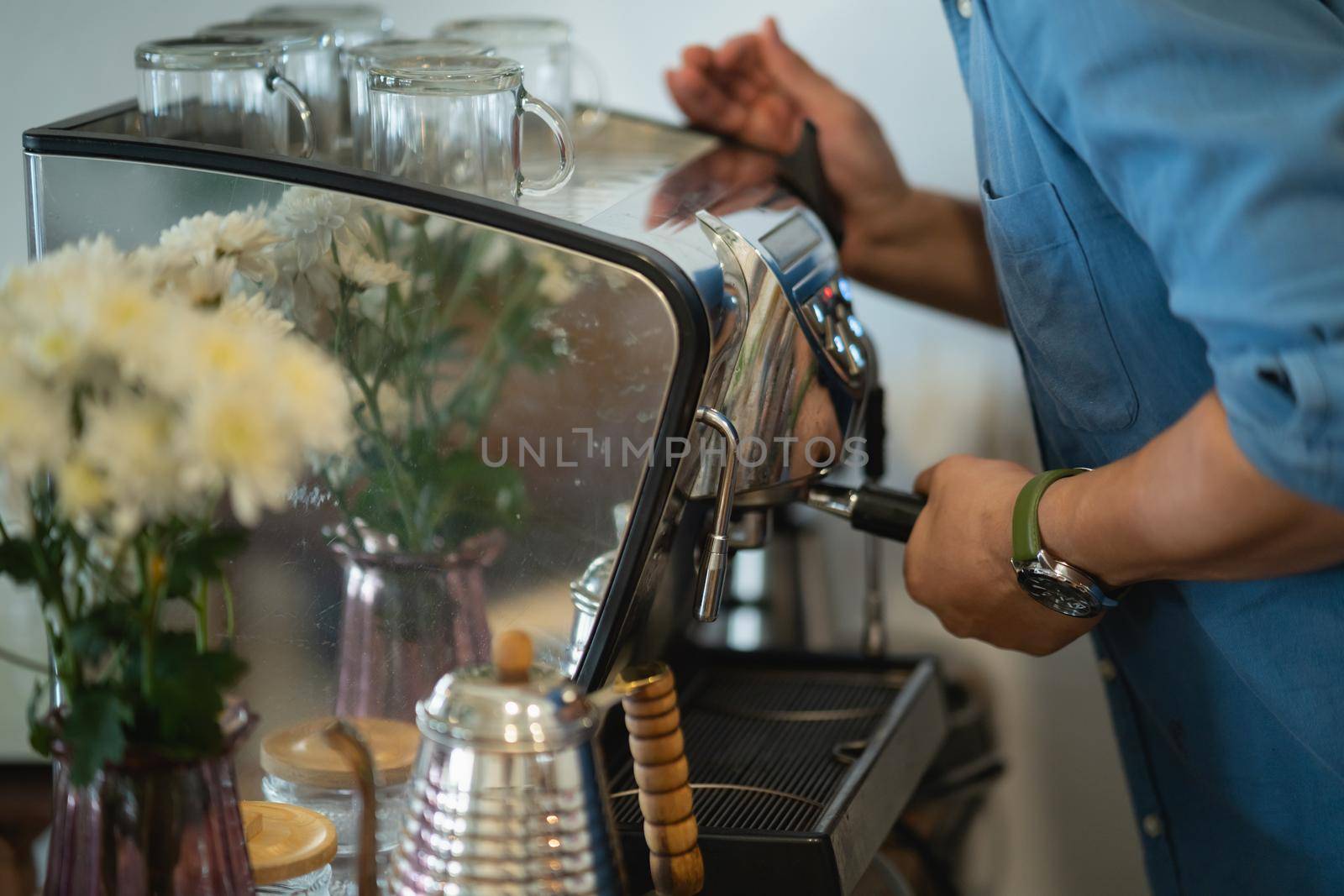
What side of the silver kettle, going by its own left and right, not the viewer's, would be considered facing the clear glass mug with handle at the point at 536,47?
right

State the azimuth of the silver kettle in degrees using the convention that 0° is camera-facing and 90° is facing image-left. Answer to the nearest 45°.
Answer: approximately 90°

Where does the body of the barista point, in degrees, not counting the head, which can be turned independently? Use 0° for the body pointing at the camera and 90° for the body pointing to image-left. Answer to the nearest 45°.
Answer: approximately 90°

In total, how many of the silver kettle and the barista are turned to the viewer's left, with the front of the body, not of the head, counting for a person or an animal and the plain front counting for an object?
2
